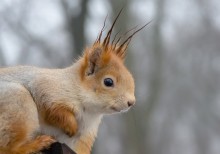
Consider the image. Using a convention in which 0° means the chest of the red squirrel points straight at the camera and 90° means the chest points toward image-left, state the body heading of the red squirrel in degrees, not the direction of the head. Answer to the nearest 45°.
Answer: approximately 270°
